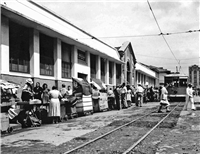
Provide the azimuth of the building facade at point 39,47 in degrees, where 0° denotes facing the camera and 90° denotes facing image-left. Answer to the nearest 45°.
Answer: approximately 315°

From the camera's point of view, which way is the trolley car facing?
toward the camera

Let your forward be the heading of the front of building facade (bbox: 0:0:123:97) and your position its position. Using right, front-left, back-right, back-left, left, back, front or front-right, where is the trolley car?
left

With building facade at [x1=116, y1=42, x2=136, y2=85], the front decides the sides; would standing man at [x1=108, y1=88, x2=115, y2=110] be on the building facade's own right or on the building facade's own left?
on the building facade's own right

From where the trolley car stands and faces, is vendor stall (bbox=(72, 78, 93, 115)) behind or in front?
in front
